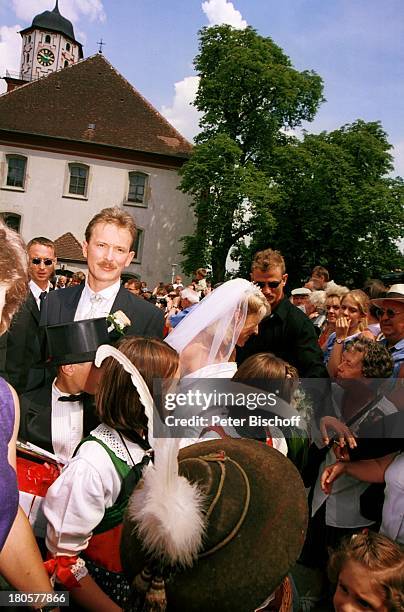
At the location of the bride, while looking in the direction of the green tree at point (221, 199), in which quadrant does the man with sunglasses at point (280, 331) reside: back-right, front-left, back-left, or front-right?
front-right

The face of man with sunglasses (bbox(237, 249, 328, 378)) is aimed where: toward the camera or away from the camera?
toward the camera

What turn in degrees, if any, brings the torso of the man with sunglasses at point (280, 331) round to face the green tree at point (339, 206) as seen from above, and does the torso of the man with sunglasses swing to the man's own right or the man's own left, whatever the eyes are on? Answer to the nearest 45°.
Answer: approximately 135° to the man's own right

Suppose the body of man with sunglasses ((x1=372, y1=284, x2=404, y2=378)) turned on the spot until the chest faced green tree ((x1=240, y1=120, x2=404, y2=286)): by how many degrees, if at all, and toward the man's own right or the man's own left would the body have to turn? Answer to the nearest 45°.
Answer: approximately 135° to the man's own right

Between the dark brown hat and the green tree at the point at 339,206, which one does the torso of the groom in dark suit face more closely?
the dark brown hat

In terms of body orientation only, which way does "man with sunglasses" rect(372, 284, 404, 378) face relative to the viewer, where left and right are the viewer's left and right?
facing the viewer and to the left of the viewer

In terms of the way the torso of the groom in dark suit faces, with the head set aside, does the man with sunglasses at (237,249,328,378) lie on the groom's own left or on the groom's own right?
on the groom's own left

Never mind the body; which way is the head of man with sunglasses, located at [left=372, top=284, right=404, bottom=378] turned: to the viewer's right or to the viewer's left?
to the viewer's left

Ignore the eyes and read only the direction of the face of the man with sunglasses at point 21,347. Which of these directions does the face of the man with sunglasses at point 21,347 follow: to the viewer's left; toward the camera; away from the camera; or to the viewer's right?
toward the camera

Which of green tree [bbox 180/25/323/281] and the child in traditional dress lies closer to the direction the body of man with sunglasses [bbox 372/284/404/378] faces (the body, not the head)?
the child in traditional dress

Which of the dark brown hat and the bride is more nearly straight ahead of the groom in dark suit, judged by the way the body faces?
the dark brown hat

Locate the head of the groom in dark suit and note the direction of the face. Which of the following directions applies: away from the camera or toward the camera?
toward the camera

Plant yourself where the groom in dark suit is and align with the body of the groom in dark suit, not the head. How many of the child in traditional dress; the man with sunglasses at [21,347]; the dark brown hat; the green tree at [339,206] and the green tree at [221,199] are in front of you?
2

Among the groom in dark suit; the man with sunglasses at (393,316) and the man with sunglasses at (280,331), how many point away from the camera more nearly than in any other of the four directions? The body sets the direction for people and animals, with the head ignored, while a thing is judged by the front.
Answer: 0

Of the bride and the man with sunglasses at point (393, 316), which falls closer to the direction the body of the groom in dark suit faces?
the bride

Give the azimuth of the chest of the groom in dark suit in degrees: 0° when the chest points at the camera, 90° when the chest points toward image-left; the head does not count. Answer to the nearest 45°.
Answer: approximately 0°

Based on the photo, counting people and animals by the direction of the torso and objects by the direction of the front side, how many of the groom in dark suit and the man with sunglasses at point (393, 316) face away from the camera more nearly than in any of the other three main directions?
0

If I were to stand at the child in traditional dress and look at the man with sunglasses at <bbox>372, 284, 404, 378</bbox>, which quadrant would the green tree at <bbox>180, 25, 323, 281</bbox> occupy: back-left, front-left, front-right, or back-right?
front-left

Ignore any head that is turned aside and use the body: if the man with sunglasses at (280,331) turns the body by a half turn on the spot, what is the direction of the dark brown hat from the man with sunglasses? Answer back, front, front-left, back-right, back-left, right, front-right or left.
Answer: back-right
